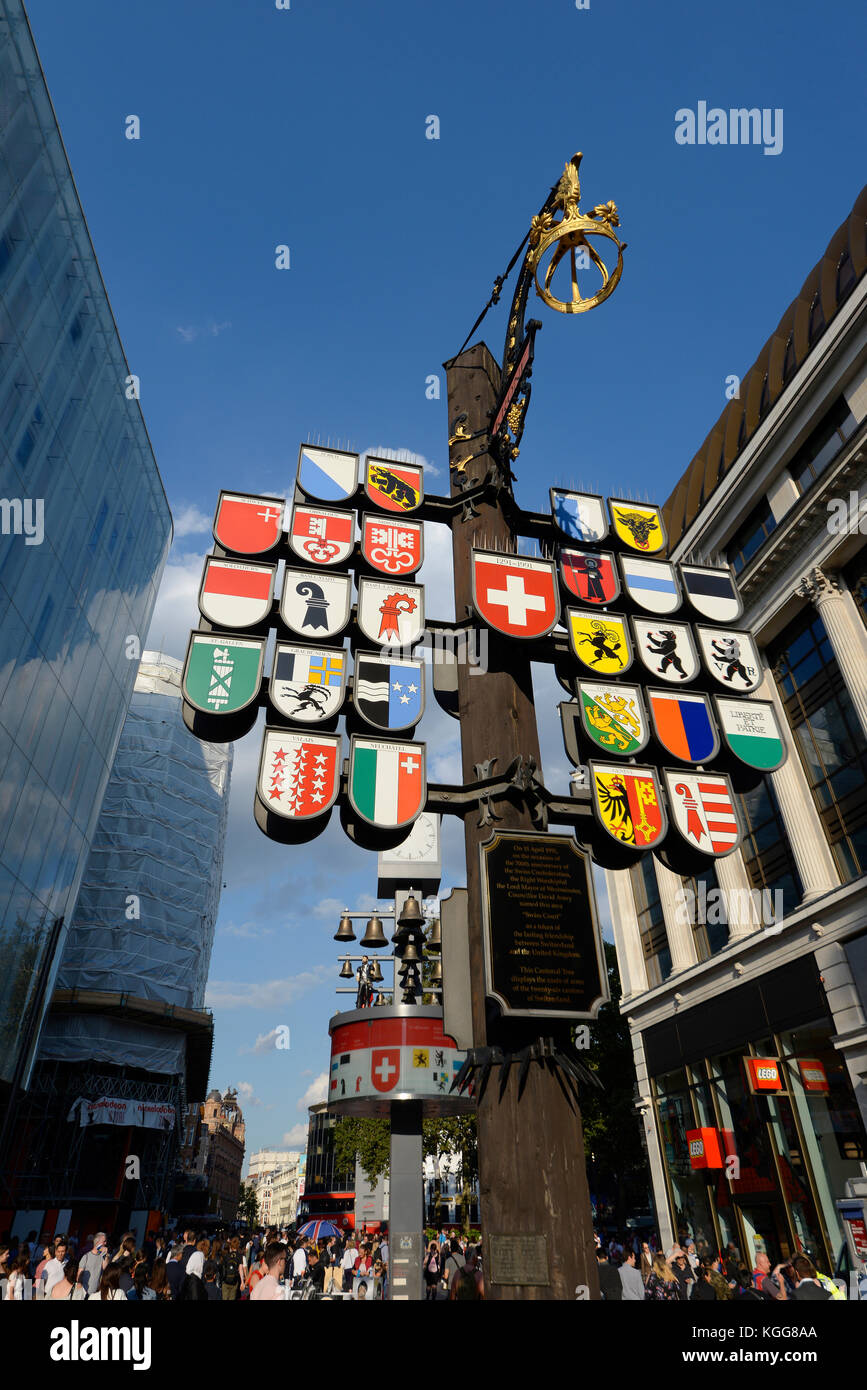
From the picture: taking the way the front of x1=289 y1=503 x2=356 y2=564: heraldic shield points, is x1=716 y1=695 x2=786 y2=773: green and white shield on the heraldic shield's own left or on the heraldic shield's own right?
on the heraldic shield's own left

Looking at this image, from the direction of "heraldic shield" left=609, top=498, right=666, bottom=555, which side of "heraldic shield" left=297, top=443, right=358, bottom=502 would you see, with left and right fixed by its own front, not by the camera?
left

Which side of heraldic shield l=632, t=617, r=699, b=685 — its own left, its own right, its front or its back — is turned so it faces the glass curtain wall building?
right

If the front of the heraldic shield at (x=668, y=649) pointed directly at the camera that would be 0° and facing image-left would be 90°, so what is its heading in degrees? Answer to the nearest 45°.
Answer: approximately 0°

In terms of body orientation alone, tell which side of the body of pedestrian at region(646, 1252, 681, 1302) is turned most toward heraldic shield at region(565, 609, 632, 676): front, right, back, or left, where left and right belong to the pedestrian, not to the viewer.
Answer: back

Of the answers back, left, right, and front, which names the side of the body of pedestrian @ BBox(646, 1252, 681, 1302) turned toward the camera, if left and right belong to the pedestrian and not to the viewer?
back

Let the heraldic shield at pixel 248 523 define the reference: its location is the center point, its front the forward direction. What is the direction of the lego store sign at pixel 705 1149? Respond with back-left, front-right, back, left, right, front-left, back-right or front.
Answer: back-left

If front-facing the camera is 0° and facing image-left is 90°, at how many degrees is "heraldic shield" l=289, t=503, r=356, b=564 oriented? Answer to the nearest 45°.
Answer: approximately 0°

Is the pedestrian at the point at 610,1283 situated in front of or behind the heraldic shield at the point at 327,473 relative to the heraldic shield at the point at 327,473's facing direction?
behind
